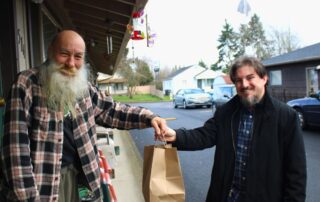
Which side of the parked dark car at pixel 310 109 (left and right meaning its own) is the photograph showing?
left

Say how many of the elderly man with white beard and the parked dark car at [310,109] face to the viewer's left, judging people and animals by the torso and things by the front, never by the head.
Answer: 1

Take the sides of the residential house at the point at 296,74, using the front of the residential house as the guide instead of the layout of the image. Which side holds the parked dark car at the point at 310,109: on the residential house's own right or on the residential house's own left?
on the residential house's own left

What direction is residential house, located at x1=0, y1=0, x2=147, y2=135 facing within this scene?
to the viewer's right

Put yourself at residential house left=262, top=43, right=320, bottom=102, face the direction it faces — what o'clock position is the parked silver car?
The parked silver car is roughly at 2 o'clock from the residential house.

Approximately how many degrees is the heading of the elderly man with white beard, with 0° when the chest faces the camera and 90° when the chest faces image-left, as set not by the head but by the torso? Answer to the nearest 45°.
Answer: approximately 315°

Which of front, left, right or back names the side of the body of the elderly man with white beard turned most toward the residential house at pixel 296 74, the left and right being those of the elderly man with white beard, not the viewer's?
left

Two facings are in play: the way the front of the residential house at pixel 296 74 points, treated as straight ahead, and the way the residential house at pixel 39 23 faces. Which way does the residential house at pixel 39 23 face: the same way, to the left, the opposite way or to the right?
the opposite way
